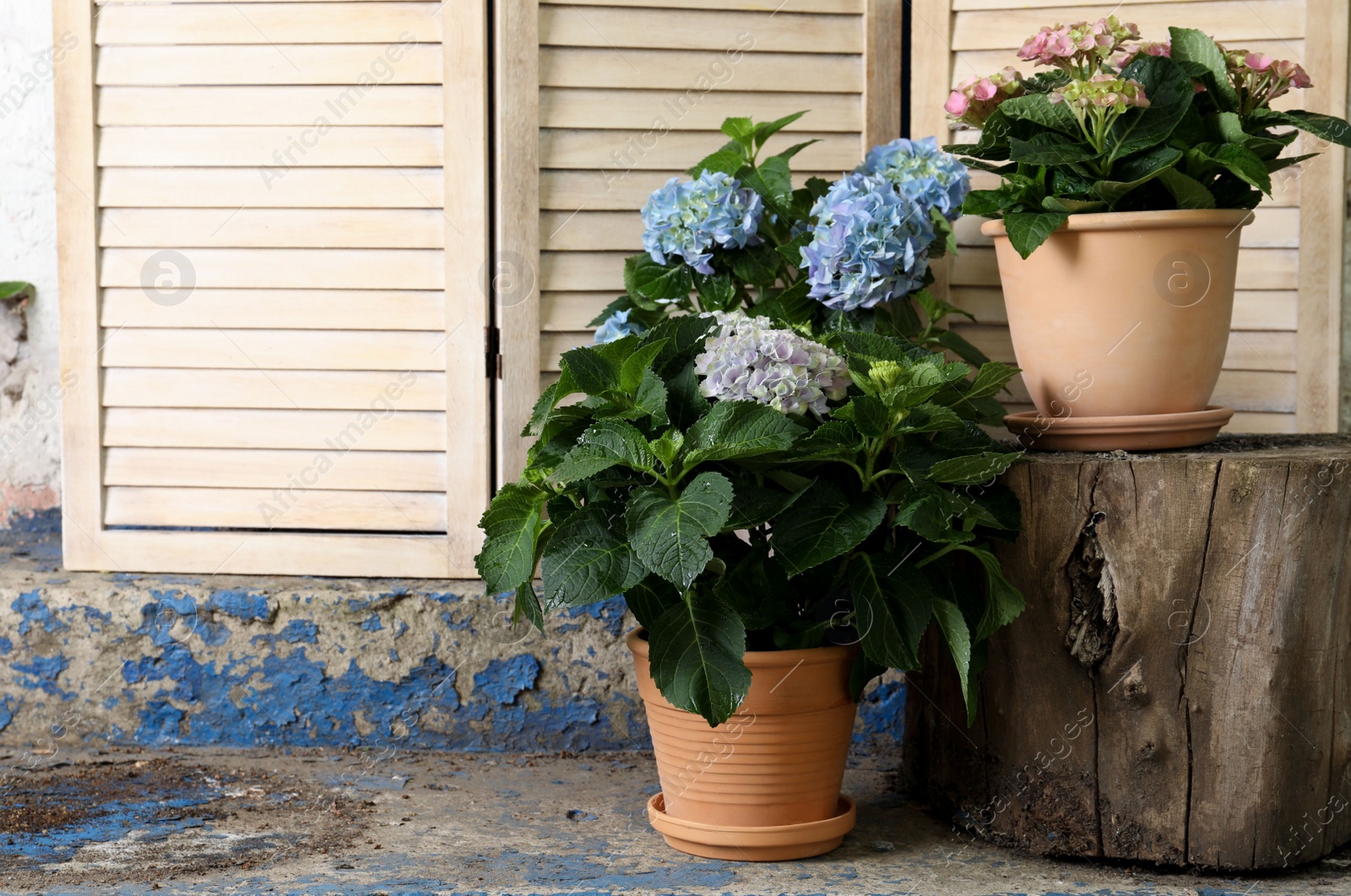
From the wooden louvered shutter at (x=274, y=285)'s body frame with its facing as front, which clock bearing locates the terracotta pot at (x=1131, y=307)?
The terracotta pot is roughly at 10 o'clock from the wooden louvered shutter.

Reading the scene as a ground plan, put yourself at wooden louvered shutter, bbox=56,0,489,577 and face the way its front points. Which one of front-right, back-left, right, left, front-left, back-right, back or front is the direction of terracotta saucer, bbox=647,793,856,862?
front-left

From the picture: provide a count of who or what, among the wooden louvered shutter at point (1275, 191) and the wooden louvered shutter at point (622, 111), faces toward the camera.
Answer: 2

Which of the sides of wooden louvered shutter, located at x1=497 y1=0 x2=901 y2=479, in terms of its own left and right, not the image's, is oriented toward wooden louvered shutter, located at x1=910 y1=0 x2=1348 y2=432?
left

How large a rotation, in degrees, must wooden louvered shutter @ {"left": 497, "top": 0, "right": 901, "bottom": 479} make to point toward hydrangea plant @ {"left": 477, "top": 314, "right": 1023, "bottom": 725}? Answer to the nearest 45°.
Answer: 0° — it already faces it

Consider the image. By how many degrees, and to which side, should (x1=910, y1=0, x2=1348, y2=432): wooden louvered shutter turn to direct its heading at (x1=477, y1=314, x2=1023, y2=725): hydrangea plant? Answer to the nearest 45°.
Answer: approximately 45° to its right

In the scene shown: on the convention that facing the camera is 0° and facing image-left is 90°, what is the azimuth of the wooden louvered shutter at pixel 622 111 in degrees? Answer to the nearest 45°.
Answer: approximately 0°

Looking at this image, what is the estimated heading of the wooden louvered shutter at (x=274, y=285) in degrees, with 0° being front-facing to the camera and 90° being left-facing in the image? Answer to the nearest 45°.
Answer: approximately 0°
